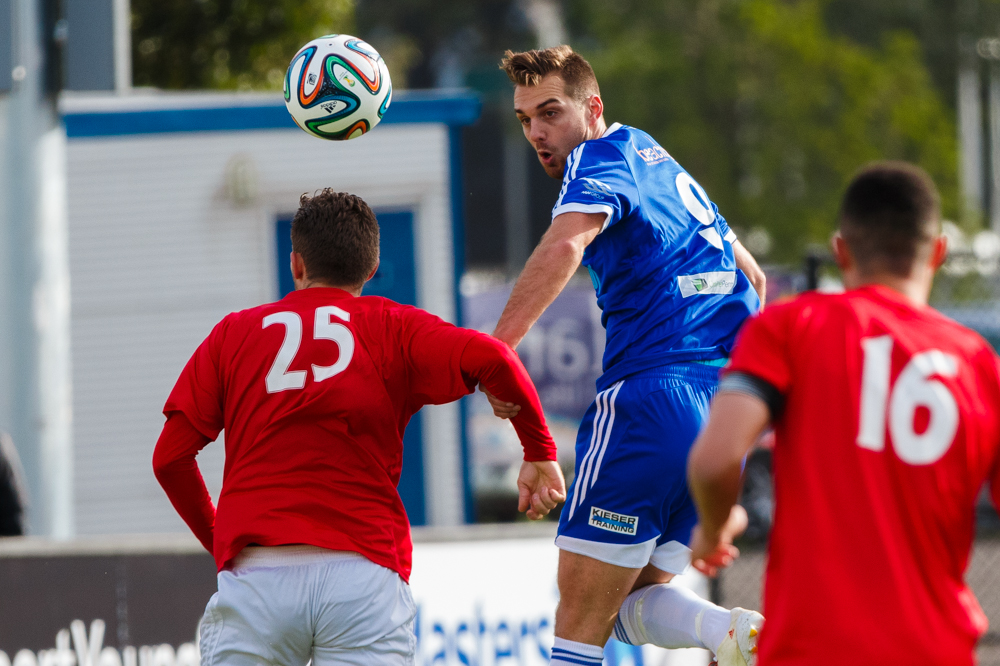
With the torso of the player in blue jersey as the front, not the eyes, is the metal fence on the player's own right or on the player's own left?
on the player's own right

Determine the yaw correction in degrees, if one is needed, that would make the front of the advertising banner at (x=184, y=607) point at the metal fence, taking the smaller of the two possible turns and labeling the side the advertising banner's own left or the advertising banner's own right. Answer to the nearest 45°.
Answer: approximately 135° to the advertising banner's own left

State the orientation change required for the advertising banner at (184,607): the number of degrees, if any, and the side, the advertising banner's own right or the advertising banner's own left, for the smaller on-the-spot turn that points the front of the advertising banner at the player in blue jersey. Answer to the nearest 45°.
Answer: approximately 45° to the advertising banner's own left

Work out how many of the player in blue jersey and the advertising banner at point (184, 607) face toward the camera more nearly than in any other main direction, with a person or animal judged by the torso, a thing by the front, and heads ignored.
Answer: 1

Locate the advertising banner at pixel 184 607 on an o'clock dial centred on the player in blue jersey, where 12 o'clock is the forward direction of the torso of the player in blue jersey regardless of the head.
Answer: The advertising banner is roughly at 12 o'clock from the player in blue jersey.

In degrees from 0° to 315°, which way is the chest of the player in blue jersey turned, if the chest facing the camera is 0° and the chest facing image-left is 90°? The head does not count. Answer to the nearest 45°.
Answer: approximately 135°

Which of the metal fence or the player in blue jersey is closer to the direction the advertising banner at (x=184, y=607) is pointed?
the player in blue jersey

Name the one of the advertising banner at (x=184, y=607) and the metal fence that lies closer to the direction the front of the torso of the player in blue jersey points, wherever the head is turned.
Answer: the advertising banner
